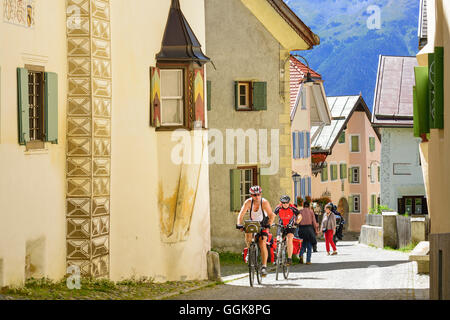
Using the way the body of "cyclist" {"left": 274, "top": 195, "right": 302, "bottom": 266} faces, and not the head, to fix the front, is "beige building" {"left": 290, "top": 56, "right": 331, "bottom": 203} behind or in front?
behind

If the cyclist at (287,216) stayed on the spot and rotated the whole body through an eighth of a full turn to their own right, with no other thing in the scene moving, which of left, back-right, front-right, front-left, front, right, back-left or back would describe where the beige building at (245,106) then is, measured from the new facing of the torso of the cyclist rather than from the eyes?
back-right

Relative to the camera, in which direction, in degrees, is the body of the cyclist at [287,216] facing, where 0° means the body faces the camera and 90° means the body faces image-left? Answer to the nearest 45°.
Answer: approximately 0°

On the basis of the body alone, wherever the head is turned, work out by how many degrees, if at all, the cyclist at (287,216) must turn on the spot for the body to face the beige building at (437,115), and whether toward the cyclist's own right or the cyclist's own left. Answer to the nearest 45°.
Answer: approximately 45° to the cyclist's own left

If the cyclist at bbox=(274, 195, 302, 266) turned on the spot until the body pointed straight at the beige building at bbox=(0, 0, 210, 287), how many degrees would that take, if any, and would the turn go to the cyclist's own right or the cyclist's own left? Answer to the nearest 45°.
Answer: approximately 45° to the cyclist's own right

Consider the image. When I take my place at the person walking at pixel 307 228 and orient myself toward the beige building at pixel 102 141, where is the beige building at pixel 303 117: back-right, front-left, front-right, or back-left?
back-right
